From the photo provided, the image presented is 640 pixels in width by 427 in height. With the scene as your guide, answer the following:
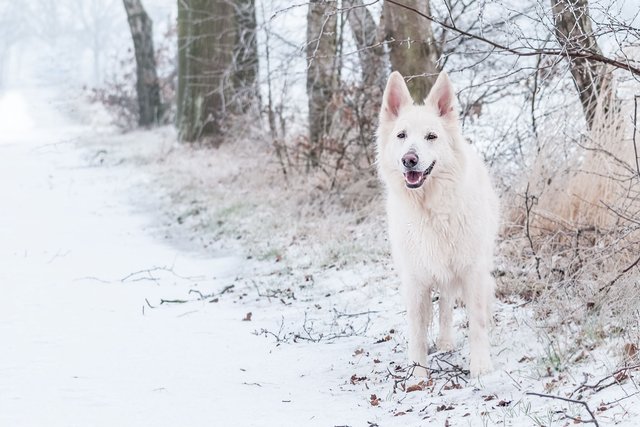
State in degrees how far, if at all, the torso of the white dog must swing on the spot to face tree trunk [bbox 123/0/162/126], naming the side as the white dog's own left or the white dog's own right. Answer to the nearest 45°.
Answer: approximately 135° to the white dog's own right

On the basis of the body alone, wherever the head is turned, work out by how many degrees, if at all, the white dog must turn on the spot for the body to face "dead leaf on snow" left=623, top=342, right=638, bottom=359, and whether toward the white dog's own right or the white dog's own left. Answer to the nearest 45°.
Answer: approximately 45° to the white dog's own left

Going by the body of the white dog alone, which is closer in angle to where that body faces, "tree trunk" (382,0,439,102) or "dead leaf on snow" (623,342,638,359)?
the dead leaf on snow

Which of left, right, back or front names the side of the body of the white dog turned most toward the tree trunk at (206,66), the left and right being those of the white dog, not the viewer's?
back

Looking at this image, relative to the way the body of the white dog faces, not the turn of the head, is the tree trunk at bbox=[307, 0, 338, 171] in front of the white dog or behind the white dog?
behind

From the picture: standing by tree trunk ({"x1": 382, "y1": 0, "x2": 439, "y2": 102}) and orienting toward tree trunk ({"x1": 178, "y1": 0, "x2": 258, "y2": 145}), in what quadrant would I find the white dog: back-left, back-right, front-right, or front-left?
back-left

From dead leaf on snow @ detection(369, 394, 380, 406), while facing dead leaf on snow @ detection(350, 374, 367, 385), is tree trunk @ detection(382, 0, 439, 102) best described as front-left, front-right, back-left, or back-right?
front-right

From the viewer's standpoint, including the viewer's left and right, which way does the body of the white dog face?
facing the viewer

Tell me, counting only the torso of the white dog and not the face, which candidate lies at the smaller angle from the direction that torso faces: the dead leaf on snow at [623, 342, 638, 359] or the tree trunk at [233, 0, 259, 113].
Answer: the dead leaf on snow

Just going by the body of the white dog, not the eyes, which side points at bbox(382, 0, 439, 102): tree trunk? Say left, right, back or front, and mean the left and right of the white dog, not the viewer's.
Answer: back
